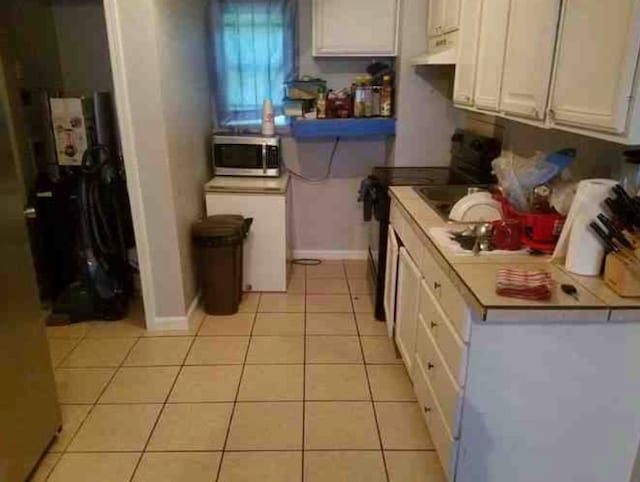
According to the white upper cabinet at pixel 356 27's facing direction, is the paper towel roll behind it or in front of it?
in front

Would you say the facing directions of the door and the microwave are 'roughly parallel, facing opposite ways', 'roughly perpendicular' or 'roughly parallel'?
roughly perpendicular

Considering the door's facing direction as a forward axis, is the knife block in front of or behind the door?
in front

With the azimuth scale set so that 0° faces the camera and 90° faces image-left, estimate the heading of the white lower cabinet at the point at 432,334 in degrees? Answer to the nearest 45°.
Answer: approximately 90°

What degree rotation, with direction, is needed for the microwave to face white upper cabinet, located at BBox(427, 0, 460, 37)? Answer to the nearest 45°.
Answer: approximately 45° to its left

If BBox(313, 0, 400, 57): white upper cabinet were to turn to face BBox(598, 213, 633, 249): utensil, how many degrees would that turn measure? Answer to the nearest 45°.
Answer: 0° — it already faces it

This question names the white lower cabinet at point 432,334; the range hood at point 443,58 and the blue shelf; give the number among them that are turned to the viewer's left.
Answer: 2

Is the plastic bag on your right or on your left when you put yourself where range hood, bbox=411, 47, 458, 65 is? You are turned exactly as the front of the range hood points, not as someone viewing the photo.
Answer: on your left

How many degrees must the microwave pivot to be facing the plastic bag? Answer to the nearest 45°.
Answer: approximately 45° to its left

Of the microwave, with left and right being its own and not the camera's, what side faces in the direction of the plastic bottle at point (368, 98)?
left

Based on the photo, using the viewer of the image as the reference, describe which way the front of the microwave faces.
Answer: facing the viewer

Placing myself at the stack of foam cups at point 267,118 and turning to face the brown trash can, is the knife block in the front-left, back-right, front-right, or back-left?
front-left

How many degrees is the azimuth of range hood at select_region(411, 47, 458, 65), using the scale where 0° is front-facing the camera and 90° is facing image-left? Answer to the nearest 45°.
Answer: approximately 90°

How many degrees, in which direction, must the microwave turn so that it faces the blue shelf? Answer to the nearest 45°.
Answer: approximately 90° to its left

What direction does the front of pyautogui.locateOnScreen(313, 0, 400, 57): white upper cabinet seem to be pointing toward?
toward the camera

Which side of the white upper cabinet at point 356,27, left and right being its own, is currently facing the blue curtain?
right
